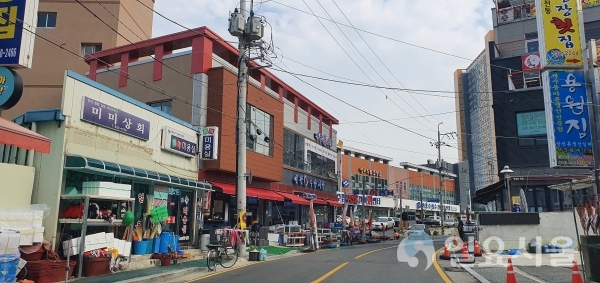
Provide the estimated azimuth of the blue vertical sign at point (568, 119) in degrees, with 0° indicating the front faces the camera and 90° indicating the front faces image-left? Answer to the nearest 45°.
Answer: approximately 0°

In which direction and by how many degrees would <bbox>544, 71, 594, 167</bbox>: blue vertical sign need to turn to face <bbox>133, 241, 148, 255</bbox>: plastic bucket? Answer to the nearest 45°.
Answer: approximately 45° to its right

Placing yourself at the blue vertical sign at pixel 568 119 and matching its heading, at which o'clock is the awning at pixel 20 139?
The awning is roughly at 1 o'clock from the blue vertical sign.
